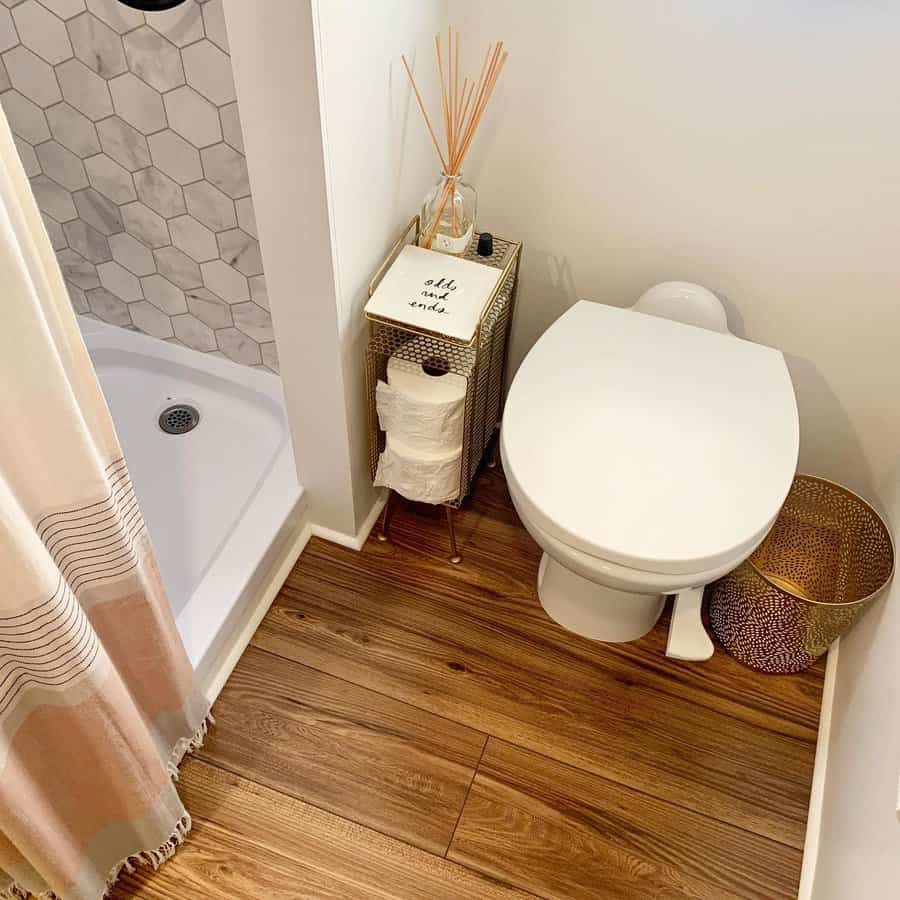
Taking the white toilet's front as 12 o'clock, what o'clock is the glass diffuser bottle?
The glass diffuser bottle is roughly at 4 o'clock from the white toilet.

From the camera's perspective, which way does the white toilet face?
toward the camera

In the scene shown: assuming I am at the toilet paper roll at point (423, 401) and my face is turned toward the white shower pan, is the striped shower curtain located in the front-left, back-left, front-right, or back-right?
front-left

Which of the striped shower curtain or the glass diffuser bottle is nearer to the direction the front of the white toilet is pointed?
the striped shower curtain

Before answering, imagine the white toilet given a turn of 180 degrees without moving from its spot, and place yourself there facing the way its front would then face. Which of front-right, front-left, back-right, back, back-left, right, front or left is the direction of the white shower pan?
left

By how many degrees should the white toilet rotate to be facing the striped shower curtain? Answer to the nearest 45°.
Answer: approximately 45° to its right

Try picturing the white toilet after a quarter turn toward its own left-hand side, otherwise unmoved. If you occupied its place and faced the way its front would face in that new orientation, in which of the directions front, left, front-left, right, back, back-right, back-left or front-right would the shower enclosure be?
back
